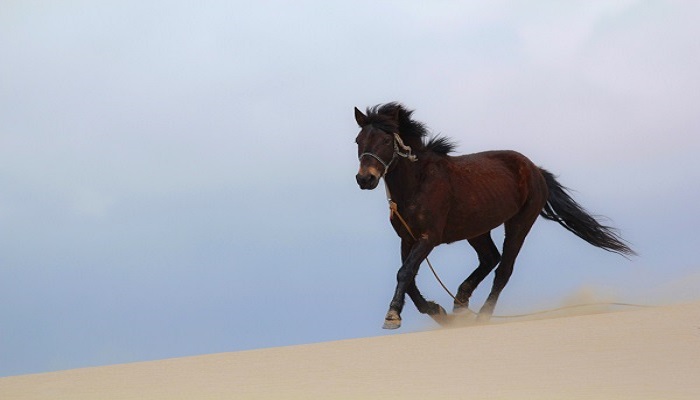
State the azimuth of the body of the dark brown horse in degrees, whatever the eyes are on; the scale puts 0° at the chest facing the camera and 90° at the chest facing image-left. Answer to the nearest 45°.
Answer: approximately 45°
